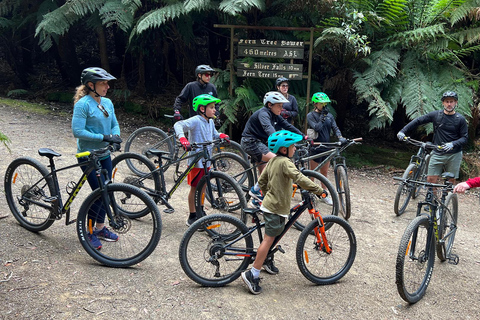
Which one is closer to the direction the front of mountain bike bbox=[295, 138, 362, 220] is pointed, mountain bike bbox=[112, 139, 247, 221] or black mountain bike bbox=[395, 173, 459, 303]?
the black mountain bike

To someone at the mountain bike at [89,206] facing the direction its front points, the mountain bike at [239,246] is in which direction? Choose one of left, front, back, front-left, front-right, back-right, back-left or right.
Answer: front

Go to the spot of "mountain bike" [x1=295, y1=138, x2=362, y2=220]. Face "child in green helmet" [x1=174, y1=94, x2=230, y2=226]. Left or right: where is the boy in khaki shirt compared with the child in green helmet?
left

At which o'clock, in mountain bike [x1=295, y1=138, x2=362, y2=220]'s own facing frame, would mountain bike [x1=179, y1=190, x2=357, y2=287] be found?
mountain bike [x1=179, y1=190, x2=357, y2=287] is roughly at 2 o'clock from mountain bike [x1=295, y1=138, x2=362, y2=220].

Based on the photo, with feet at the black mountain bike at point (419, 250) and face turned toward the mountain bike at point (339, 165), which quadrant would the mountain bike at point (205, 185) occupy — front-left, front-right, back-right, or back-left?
front-left

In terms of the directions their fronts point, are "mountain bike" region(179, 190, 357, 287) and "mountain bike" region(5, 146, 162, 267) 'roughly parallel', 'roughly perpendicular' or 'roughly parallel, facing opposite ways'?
roughly parallel

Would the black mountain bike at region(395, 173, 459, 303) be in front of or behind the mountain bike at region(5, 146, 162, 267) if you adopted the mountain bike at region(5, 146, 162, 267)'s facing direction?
in front

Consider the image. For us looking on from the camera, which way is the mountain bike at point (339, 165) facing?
facing the viewer and to the right of the viewer

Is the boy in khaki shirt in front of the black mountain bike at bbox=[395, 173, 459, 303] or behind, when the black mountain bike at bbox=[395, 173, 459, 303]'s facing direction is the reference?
in front

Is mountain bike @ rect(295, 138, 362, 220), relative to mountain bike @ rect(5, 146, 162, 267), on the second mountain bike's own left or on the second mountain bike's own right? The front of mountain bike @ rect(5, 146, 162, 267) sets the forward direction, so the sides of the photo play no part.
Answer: on the second mountain bike's own left

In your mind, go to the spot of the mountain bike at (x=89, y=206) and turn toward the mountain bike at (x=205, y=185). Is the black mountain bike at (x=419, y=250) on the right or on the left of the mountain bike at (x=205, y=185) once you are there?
right

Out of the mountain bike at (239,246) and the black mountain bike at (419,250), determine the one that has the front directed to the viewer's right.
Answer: the mountain bike

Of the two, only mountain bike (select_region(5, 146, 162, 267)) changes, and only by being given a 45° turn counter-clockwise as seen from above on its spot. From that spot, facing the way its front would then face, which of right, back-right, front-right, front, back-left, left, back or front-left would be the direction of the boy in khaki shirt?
front-right

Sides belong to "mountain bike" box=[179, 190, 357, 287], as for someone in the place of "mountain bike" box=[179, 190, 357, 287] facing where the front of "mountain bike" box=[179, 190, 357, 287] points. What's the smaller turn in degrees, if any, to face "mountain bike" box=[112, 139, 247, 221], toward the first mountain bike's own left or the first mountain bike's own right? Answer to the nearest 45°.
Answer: approximately 90° to the first mountain bike's own left

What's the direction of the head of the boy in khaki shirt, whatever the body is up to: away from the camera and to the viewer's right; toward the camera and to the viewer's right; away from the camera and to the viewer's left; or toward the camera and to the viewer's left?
away from the camera and to the viewer's right

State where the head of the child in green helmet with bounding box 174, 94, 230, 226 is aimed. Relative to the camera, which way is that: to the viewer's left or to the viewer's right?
to the viewer's right

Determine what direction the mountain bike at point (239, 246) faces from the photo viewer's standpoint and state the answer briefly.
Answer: facing to the right of the viewer
